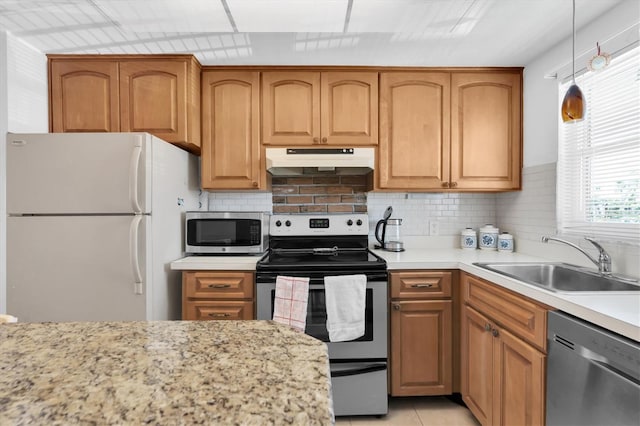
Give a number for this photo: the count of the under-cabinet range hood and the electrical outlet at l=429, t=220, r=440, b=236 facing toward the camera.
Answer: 2

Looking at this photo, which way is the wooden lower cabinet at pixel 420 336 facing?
toward the camera

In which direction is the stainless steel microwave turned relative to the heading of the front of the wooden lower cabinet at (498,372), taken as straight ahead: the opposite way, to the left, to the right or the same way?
to the left

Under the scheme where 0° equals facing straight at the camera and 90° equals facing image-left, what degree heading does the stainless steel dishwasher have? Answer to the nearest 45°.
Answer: approximately 45°

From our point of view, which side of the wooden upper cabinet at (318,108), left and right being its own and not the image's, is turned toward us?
front

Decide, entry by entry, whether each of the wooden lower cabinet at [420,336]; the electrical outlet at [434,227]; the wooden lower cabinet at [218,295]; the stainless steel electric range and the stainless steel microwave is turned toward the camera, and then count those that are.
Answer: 5

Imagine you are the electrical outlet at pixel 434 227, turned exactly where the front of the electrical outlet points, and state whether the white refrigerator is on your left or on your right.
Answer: on your right

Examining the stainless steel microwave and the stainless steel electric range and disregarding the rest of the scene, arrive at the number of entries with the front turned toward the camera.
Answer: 2

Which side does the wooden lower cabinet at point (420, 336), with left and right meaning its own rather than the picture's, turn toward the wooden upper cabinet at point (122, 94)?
right

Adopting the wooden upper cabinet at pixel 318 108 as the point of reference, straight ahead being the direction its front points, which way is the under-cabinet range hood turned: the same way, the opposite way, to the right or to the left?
the same way

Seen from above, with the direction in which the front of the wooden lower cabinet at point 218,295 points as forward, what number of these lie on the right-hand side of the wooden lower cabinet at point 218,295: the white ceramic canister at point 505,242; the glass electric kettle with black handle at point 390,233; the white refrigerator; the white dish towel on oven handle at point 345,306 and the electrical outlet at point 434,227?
1

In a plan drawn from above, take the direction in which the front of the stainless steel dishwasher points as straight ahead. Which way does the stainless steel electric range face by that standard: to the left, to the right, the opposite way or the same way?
to the left

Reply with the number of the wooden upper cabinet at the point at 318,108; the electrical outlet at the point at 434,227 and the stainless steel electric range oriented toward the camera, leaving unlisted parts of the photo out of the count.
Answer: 3

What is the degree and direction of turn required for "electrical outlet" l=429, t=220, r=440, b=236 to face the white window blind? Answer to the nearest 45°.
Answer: approximately 45° to its left

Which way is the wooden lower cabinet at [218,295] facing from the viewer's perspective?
toward the camera
